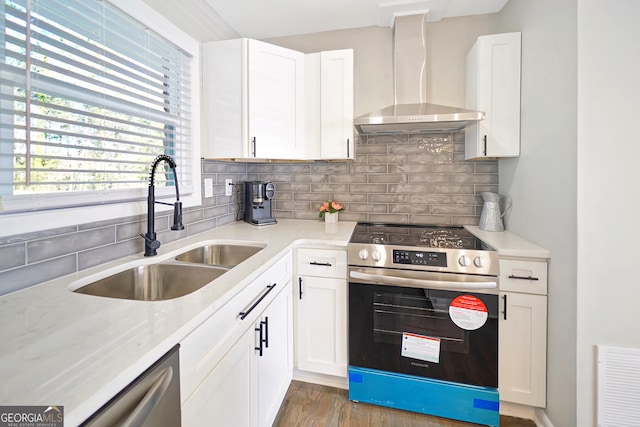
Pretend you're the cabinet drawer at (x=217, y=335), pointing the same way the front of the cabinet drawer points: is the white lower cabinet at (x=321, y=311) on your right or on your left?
on your left

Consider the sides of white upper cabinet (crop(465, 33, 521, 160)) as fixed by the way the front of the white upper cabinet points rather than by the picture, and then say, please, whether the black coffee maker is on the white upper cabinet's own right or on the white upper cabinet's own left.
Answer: on the white upper cabinet's own right

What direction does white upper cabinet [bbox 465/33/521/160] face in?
toward the camera

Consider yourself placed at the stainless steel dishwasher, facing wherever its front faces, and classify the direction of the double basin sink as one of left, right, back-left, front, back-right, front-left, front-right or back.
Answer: back-left

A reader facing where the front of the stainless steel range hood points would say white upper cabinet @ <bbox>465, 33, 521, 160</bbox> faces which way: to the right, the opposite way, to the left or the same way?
the same way

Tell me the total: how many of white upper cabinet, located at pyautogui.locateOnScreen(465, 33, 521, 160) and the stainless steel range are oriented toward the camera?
2

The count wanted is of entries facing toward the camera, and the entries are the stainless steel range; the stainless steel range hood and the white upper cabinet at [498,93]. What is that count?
3

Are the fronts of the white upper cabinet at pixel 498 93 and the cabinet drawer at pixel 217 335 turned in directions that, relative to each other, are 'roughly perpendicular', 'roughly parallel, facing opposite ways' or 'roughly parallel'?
roughly perpendicular

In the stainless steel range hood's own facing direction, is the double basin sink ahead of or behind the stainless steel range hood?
ahead

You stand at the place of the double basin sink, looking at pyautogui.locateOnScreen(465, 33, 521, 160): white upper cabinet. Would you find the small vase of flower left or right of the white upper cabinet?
left

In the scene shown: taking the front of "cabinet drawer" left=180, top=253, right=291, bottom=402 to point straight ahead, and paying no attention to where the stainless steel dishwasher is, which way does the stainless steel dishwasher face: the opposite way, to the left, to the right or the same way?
the same way

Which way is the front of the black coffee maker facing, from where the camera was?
facing the viewer and to the right of the viewer

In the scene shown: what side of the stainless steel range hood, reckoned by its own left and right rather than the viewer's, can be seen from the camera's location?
front

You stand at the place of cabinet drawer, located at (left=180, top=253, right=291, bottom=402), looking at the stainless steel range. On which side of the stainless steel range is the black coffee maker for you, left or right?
left
